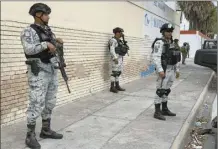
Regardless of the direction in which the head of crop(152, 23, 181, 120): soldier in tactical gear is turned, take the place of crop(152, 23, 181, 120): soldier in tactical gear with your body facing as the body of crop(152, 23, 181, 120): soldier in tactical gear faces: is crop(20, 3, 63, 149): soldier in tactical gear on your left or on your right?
on your right

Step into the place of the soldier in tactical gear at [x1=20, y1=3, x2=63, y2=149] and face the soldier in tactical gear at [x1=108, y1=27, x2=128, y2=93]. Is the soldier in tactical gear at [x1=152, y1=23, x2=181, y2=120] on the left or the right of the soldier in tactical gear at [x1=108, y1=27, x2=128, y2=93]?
right

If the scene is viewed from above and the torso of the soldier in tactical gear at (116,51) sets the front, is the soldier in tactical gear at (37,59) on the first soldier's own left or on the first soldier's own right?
on the first soldier's own right

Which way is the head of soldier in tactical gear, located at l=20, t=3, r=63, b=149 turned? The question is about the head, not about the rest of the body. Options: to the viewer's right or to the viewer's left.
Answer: to the viewer's right

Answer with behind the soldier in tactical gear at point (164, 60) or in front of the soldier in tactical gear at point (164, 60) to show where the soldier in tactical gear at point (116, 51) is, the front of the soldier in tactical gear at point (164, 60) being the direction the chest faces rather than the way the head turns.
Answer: behind
